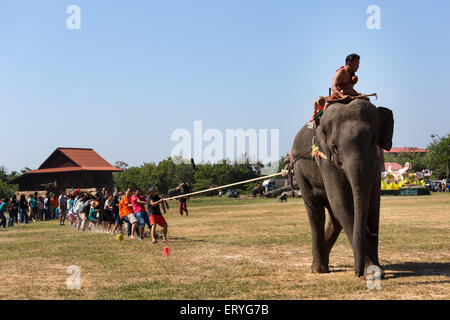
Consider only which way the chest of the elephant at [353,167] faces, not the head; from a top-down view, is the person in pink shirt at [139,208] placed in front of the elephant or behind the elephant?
behind

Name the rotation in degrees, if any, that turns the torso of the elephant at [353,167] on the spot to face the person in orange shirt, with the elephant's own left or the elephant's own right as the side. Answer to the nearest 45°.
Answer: approximately 180°

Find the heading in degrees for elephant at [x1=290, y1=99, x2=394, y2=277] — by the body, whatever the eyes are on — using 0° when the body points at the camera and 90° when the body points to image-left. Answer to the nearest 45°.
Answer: approximately 315°

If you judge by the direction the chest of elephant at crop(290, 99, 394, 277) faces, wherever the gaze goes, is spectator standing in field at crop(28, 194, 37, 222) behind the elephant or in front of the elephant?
behind
